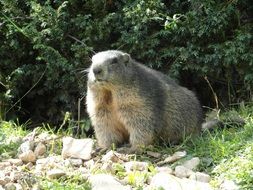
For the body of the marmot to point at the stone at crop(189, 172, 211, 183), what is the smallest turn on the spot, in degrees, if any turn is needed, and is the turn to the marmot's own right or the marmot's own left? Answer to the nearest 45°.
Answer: approximately 90° to the marmot's own left

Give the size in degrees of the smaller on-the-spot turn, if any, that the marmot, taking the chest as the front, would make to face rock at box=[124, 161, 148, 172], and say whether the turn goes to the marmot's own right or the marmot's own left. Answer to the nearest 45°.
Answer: approximately 45° to the marmot's own left

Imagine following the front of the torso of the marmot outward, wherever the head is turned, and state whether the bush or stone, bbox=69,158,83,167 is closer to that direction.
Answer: the stone

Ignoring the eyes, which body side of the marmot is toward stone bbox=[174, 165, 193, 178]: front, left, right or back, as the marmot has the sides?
left

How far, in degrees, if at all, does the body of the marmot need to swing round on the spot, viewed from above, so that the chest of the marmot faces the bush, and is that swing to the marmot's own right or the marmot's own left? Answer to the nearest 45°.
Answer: approximately 135° to the marmot's own right

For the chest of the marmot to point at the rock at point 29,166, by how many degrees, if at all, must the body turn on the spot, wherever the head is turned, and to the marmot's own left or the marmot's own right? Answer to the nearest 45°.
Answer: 0° — it already faces it

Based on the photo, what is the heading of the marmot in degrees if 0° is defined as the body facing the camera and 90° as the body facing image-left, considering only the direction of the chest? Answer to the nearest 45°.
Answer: approximately 45°

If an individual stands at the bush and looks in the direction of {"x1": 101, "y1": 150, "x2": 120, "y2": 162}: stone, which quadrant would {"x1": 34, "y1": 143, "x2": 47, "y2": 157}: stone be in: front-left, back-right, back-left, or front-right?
front-right

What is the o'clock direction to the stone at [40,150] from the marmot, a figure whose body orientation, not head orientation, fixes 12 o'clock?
The stone is roughly at 1 o'clock from the marmot.

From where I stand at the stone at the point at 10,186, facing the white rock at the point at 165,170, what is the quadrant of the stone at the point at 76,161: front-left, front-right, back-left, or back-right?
front-left

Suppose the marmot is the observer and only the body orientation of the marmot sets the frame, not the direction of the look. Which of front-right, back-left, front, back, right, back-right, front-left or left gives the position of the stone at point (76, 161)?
front

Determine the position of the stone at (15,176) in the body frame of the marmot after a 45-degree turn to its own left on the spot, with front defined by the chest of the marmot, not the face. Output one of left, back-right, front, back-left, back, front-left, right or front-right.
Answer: front-right

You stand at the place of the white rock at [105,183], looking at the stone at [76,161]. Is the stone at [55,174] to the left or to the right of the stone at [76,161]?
left

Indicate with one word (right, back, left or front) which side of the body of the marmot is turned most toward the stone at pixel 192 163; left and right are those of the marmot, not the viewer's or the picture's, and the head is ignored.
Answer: left

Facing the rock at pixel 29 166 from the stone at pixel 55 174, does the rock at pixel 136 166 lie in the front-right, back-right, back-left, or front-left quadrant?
back-right

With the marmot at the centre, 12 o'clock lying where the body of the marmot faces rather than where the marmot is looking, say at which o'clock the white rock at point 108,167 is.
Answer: The white rock is roughly at 11 o'clock from the marmot.
